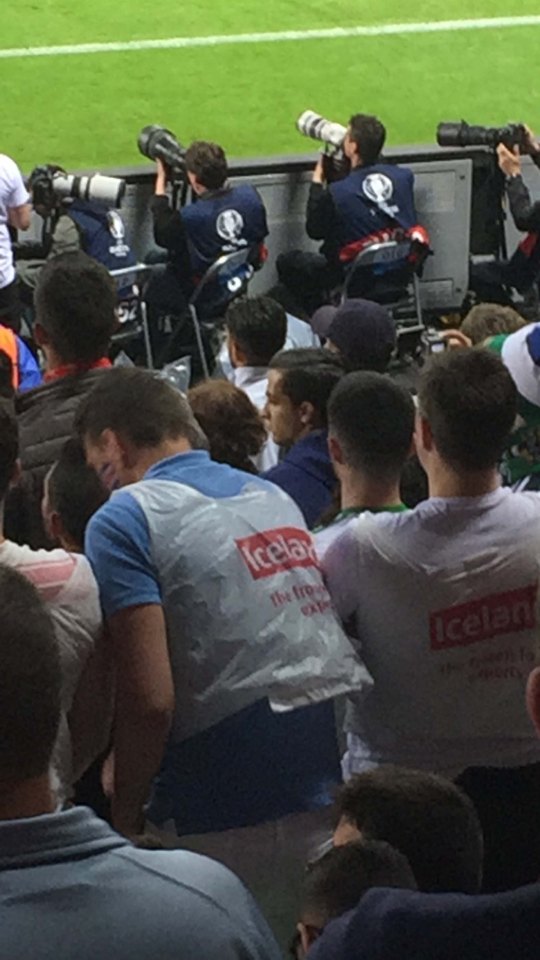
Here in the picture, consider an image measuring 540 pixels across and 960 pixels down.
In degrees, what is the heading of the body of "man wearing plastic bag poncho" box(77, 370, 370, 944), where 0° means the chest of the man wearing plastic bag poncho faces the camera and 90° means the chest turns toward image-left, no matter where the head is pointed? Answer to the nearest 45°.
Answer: approximately 135°

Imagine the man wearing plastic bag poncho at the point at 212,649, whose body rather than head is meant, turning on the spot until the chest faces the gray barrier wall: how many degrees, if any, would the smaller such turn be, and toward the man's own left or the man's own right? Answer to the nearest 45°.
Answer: approximately 45° to the man's own right

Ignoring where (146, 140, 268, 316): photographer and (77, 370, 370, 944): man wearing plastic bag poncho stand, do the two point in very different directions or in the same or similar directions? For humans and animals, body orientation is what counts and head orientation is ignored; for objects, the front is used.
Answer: same or similar directions

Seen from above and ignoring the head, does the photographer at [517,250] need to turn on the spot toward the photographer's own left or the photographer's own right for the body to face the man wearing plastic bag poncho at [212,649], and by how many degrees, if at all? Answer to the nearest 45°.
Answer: approximately 90° to the photographer's own left

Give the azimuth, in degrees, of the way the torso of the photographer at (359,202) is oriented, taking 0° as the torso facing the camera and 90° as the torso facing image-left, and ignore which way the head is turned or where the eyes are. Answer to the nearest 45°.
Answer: approximately 135°

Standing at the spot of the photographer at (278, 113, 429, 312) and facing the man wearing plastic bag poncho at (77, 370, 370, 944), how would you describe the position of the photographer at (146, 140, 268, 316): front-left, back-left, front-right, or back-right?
front-right

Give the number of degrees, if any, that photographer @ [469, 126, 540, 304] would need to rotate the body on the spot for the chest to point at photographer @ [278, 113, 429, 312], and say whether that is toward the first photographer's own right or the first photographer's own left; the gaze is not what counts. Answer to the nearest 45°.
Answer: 0° — they already face them

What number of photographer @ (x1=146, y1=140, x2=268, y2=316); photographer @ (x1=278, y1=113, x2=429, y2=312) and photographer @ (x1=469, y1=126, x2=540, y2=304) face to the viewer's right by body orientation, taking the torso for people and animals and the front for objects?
0

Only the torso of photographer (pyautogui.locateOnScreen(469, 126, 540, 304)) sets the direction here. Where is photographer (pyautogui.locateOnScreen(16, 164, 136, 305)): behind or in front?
in front

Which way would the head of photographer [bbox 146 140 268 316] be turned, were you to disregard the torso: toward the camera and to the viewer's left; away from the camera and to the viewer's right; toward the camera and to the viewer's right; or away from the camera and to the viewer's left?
away from the camera and to the viewer's left

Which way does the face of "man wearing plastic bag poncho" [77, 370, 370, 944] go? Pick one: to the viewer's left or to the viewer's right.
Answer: to the viewer's left

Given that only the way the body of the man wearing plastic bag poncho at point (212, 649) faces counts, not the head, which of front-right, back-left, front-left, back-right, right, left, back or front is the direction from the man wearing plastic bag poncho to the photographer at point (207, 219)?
front-right

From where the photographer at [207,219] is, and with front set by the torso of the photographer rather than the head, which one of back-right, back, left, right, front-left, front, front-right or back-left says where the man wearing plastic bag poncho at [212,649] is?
back-left

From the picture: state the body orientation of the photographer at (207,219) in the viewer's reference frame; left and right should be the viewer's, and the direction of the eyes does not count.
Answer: facing away from the viewer and to the left of the viewer

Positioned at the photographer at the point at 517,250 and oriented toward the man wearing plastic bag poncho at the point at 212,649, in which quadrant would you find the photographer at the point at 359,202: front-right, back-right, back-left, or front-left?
front-right

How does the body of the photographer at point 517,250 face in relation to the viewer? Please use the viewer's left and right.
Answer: facing to the left of the viewer

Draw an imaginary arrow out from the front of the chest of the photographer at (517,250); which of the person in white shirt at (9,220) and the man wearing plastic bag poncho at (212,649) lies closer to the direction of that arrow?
the person in white shirt

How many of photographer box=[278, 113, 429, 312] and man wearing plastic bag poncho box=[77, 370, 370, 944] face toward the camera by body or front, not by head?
0
